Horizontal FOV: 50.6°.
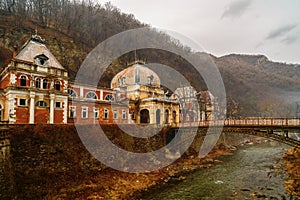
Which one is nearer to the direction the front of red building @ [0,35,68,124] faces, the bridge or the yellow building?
the bridge

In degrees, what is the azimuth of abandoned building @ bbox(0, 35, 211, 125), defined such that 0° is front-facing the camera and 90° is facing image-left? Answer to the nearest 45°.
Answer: approximately 315°

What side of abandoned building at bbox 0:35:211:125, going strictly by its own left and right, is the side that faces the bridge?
left
